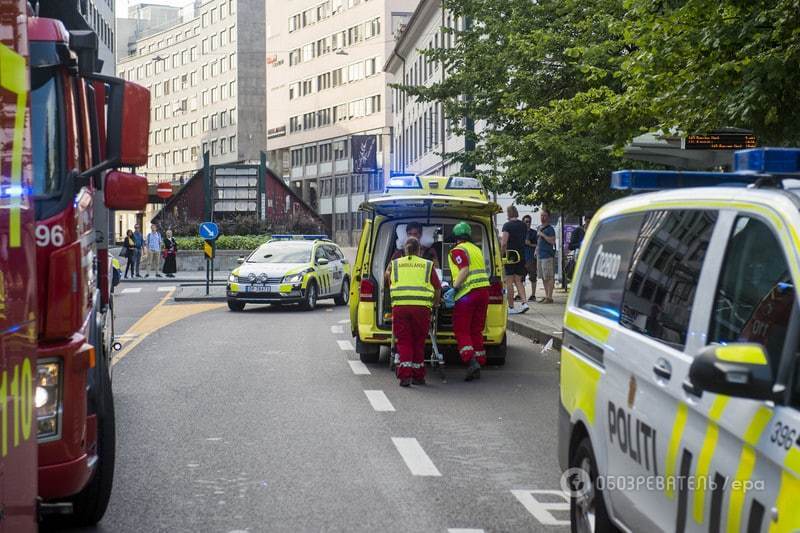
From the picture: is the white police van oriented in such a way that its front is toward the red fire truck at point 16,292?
no

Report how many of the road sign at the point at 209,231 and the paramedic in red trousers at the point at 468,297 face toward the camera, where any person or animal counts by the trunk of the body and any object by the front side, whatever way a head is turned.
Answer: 1

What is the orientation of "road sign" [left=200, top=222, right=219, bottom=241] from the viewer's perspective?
toward the camera

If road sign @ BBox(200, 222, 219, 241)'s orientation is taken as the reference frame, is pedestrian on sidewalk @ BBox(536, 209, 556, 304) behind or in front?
in front

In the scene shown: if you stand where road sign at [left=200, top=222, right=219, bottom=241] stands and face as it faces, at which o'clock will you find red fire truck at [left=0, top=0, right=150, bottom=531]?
The red fire truck is roughly at 12 o'clock from the road sign.

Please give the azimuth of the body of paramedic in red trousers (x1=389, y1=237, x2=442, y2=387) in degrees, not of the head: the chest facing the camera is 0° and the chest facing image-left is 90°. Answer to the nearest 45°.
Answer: approximately 180°

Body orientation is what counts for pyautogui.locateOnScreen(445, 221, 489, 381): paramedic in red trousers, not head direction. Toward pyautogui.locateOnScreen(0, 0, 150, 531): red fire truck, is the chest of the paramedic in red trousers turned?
no

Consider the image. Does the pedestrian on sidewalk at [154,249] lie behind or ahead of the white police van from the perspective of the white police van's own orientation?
behind

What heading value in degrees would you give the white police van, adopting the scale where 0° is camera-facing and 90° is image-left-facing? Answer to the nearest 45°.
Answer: approximately 315°

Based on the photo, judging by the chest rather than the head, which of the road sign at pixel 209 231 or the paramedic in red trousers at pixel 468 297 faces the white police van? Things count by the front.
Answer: the road sign

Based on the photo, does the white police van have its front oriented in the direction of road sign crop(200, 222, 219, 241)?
no

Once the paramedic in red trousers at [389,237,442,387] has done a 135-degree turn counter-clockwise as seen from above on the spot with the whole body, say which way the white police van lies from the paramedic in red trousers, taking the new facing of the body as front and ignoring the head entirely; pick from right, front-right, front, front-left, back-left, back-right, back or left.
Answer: front-left

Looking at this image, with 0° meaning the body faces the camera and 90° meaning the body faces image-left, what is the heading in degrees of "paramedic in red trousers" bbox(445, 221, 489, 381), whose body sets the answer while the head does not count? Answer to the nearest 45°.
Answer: approximately 135°

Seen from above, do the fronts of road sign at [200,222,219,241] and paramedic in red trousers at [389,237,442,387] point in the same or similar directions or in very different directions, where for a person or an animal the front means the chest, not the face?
very different directions
